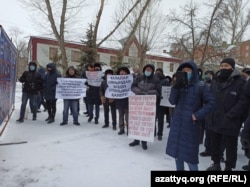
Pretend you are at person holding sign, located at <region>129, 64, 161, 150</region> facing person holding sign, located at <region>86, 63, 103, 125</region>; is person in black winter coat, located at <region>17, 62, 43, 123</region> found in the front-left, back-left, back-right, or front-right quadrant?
front-left

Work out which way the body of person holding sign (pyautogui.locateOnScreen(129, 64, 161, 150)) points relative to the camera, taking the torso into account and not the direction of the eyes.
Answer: toward the camera

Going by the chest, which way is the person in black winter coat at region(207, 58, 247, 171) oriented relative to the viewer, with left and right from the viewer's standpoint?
facing the viewer and to the left of the viewer

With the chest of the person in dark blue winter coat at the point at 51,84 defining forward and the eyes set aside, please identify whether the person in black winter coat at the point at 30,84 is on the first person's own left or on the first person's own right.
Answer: on the first person's own right

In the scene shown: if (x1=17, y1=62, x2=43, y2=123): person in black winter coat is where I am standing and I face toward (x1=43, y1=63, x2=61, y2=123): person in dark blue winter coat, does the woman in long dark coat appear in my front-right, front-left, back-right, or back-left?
front-right

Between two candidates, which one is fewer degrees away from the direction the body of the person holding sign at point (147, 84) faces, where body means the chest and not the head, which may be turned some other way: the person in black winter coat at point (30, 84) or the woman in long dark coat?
the woman in long dark coat

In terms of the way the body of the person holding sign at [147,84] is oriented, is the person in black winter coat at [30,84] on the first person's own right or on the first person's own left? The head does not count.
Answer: on the first person's own right

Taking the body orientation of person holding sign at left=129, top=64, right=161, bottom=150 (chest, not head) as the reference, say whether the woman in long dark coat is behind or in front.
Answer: in front

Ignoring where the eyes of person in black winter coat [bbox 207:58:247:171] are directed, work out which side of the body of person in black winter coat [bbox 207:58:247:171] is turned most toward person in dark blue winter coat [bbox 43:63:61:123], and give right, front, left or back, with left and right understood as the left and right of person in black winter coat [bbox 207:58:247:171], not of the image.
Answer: right

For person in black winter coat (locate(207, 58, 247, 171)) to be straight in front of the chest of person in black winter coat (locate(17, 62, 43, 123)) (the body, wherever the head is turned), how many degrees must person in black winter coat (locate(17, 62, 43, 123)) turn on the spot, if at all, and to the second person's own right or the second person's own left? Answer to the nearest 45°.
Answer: approximately 45° to the second person's own left

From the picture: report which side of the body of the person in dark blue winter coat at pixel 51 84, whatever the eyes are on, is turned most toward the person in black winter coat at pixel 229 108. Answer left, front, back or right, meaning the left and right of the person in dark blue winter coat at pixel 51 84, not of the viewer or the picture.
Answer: left

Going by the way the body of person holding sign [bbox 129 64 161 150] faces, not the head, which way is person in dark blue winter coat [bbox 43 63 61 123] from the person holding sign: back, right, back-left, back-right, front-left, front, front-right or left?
back-right

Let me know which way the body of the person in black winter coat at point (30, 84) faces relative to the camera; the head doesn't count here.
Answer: toward the camera

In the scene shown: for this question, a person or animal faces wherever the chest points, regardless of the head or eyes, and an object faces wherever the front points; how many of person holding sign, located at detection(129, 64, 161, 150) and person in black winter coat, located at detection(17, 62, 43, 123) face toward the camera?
2

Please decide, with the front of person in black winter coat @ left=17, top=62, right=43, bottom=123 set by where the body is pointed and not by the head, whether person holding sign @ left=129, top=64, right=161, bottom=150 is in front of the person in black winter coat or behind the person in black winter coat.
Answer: in front
